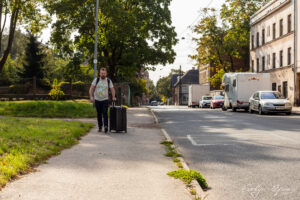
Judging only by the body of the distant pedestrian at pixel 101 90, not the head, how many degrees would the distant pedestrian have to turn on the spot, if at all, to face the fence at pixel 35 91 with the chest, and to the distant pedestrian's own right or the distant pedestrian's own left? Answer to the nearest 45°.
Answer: approximately 180°

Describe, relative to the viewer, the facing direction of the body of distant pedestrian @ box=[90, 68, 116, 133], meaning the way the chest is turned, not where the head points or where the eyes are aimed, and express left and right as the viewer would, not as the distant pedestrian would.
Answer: facing the viewer

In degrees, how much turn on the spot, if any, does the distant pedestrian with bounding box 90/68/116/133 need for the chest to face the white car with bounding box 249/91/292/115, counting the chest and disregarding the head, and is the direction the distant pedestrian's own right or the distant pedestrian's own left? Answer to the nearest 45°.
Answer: approximately 135° to the distant pedestrian's own left

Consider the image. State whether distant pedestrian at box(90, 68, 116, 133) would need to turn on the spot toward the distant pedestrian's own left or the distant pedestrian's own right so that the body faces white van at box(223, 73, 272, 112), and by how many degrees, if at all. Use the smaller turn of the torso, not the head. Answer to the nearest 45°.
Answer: approximately 135° to the distant pedestrian's own left

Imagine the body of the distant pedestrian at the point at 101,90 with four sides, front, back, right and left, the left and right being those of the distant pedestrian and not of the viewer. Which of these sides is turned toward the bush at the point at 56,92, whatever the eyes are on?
back
